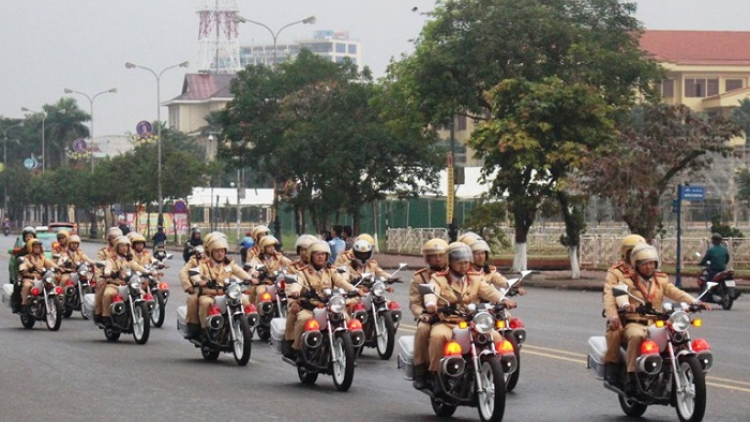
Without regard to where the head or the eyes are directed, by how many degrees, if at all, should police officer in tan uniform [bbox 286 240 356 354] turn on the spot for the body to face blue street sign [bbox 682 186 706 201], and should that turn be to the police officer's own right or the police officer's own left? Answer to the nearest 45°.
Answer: approximately 90° to the police officer's own left

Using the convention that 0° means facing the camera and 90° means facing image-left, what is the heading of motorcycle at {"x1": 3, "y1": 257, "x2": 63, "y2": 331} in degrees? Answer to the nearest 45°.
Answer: approximately 315°

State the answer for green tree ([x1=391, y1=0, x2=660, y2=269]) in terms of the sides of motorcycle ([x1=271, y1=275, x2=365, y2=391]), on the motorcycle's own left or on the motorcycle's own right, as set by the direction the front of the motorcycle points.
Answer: on the motorcycle's own left
